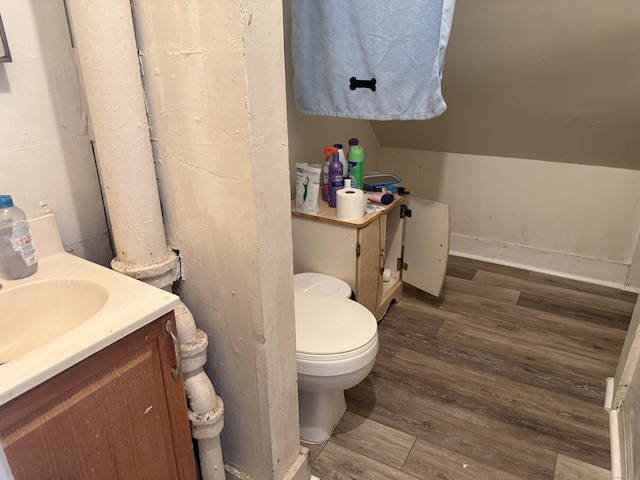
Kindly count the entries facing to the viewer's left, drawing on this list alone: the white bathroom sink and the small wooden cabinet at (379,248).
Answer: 0

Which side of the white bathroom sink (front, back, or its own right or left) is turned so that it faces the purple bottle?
left

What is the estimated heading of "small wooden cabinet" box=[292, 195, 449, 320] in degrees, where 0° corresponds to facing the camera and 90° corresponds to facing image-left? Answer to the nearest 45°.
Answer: approximately 315°

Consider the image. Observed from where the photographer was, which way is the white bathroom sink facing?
facing the viewer and to the right of the viewer

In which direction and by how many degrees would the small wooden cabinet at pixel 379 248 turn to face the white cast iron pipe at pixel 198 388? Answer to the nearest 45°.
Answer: approximately 45° to its right

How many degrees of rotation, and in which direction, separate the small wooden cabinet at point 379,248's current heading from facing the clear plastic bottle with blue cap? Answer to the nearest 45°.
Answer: approximately 90° to its right

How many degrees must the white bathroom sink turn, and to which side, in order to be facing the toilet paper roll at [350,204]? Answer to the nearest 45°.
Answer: approximately 90° to its left

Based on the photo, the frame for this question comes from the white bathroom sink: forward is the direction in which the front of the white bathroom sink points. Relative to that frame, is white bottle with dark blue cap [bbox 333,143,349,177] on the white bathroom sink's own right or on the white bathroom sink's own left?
on the white bathroom sink's own left
